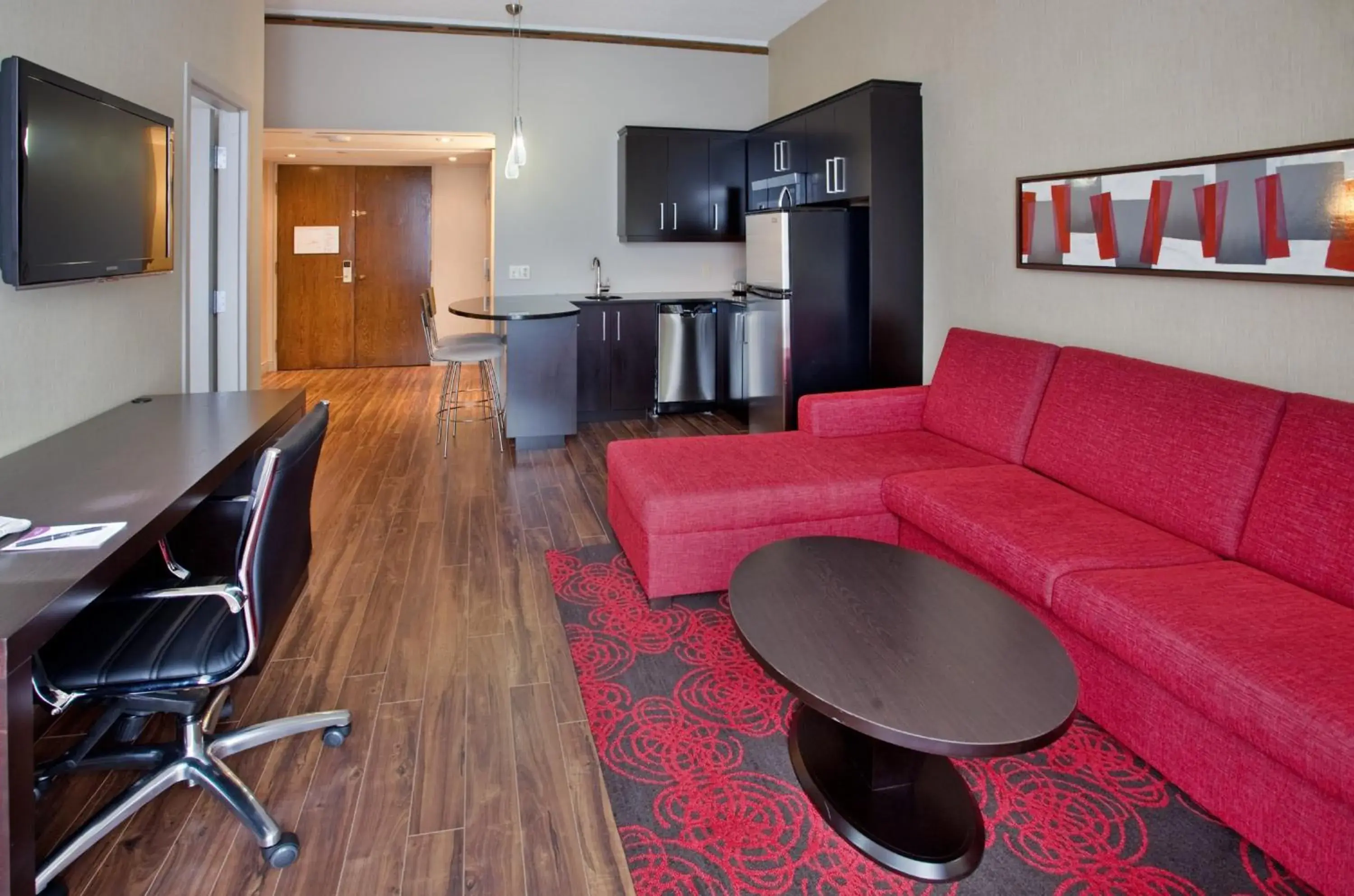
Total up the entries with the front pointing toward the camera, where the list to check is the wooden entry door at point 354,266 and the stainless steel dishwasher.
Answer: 2

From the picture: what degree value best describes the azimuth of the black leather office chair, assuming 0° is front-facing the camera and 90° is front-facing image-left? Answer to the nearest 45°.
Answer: approximately 135°

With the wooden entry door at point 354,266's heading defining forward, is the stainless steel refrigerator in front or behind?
in front

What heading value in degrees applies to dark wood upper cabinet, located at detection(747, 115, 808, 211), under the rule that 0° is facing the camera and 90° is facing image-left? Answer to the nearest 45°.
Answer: approximately 45°

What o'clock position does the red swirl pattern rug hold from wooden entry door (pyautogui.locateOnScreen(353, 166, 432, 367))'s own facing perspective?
The red swirl pattern rug is roughly at 12 o'clock from the wooden entry door.
